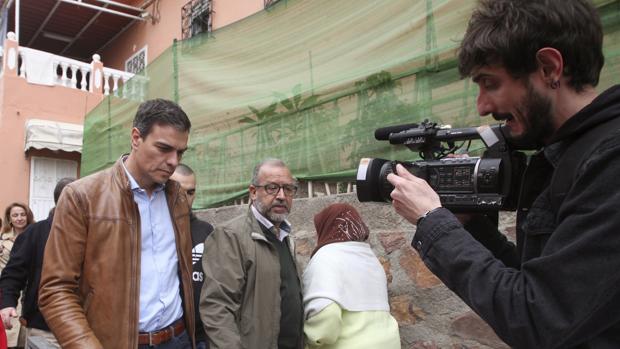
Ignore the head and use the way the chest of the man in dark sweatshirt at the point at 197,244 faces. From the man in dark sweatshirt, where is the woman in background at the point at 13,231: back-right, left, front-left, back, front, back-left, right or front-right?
back-right

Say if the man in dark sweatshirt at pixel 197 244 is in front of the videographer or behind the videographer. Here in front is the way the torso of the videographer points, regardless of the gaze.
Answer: in front

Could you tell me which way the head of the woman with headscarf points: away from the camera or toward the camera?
away from the camera

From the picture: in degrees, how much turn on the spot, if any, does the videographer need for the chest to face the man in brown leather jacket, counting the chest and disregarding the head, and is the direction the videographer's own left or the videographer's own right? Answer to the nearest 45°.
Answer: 0° — they already face them

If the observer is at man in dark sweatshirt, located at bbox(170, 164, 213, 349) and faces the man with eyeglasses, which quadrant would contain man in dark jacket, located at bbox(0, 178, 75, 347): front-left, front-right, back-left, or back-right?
back-right

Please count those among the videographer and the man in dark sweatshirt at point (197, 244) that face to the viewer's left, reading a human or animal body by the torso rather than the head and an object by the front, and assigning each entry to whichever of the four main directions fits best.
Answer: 1

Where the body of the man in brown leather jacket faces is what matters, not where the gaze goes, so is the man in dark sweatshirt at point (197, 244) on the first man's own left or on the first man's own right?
on the first man's own left

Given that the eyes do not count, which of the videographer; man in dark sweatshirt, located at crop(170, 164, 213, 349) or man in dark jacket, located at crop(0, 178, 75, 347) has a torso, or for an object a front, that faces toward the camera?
man in dark sweatshirt, located at crop(170, 164, 213, 349)

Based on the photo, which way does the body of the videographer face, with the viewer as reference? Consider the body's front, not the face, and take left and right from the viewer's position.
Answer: facing to the left of the viewer

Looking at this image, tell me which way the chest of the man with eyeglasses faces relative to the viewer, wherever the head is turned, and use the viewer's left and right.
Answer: facing the viewer and to the right of the viewer
